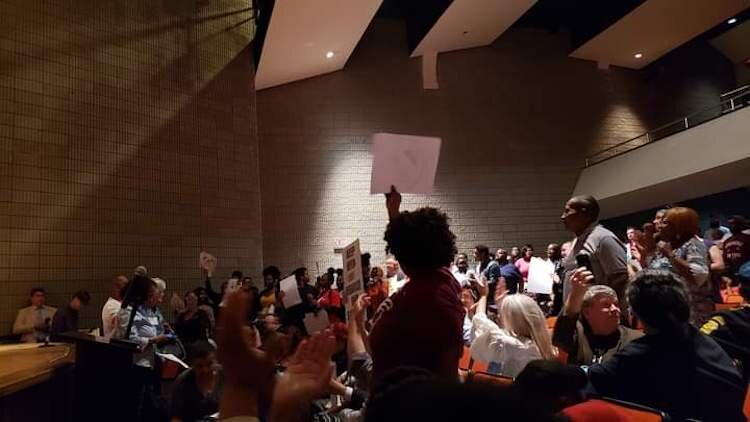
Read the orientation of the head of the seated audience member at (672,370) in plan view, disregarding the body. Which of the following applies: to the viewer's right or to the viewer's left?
to the viewer's left

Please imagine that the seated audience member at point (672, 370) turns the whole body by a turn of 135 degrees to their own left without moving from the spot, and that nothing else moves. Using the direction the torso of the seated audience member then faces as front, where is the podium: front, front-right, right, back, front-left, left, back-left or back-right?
right

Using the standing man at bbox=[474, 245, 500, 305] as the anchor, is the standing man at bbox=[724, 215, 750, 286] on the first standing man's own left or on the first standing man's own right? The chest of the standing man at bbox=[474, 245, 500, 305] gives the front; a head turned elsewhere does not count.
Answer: on the first standing man's own left

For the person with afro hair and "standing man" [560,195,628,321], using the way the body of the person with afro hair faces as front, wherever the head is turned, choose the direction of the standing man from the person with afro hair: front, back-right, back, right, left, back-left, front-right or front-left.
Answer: right

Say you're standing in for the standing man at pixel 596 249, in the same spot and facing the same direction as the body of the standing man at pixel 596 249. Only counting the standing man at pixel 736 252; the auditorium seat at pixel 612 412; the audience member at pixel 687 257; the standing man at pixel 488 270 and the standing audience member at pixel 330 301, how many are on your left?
1

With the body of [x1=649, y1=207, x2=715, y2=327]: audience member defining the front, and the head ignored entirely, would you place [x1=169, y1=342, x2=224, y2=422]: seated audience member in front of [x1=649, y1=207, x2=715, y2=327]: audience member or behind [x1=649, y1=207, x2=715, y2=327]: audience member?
in front

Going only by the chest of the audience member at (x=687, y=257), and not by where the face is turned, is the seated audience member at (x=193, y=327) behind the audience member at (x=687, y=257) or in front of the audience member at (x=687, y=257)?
in front

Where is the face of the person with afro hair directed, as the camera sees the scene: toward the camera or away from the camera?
away from the camera

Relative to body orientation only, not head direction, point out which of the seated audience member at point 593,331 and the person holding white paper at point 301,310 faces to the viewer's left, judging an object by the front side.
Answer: the person holding white paper

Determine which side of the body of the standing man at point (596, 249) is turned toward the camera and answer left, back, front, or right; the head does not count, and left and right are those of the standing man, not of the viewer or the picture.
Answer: left

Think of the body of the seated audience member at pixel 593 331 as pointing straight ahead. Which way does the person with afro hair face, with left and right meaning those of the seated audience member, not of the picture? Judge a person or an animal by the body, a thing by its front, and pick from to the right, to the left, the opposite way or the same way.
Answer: the opposite way

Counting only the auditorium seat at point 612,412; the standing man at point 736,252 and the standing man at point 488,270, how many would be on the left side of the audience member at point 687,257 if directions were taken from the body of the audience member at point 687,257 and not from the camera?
1

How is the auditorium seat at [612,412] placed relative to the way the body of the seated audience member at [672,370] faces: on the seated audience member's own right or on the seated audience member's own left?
on the seated audience member's own left

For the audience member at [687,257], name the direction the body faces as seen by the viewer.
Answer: to the viewer's left
